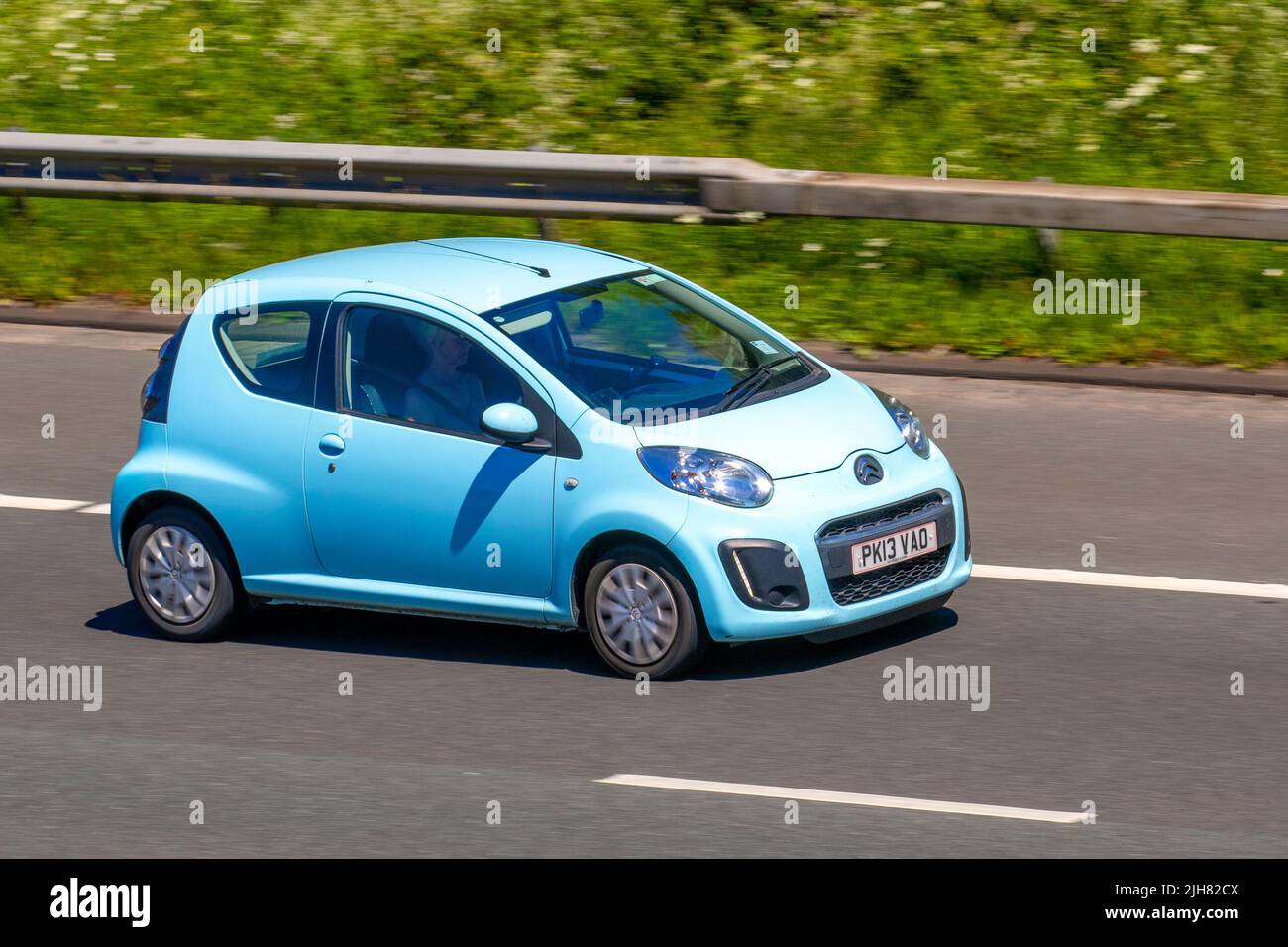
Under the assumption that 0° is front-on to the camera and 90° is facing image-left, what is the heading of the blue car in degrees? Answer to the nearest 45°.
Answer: approximately 315°

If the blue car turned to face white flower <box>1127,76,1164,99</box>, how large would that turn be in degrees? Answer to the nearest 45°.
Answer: approximately 90° to its left

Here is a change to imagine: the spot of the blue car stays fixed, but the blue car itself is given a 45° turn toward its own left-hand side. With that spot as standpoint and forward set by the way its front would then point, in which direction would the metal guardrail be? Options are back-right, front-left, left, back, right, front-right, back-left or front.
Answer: left
